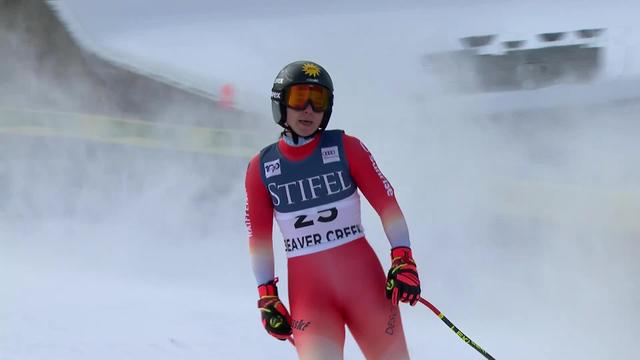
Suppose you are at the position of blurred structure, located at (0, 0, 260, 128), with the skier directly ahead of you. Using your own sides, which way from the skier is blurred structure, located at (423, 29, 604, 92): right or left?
left

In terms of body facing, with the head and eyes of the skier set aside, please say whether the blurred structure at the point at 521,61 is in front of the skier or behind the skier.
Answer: behind

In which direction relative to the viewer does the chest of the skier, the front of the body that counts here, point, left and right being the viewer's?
facing the viewer

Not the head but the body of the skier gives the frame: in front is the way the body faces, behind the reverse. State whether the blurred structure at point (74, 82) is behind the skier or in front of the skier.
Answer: behind
